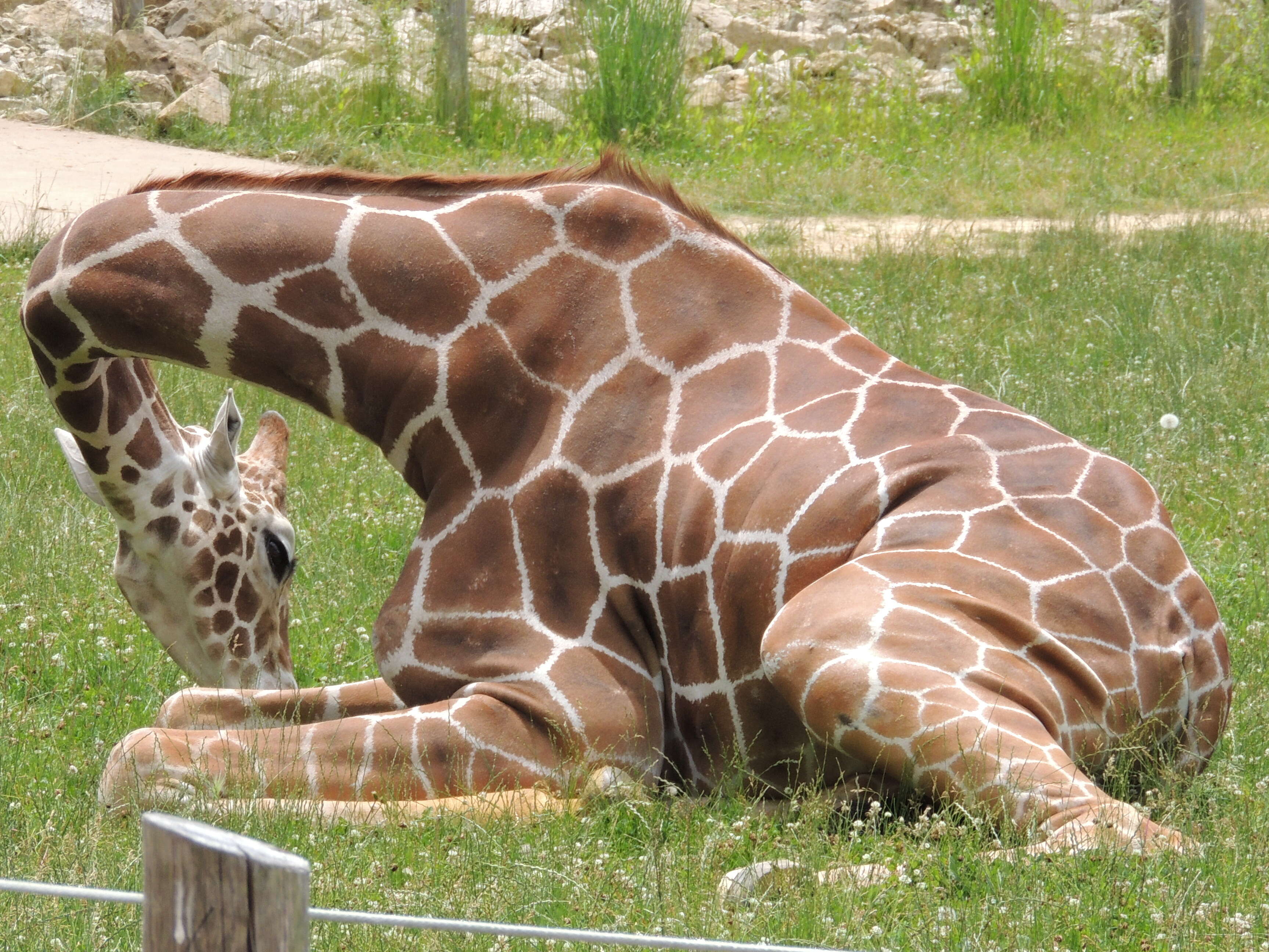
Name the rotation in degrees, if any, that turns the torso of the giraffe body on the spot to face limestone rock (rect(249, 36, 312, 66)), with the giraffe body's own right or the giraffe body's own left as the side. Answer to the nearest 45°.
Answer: approximately 90° to the giraffe body's own right

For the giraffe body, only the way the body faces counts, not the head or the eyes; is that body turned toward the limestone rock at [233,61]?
no

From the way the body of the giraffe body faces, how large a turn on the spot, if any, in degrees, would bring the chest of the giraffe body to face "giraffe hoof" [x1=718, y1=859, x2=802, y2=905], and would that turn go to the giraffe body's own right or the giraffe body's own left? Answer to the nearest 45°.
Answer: approximately 90° to the giraffe body's own left

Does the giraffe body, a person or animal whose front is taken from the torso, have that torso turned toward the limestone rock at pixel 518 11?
no

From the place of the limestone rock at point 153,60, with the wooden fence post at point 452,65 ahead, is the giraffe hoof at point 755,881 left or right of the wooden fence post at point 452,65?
right

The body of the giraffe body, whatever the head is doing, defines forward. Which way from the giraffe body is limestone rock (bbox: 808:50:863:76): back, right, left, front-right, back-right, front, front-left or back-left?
right

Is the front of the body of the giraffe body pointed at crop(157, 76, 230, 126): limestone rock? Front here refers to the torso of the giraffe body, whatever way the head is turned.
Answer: no

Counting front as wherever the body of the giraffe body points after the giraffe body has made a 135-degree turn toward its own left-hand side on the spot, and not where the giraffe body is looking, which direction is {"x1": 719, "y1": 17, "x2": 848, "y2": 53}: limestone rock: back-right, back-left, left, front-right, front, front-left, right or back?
back-left

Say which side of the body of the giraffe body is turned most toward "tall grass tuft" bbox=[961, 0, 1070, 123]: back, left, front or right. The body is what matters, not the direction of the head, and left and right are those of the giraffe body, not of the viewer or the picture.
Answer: right

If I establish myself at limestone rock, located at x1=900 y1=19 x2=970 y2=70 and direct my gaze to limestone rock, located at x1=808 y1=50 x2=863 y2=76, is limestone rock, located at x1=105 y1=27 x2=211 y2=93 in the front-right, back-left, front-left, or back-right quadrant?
front-right

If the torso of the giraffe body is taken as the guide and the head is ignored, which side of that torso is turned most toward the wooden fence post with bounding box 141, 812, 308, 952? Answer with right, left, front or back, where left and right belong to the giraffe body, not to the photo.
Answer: left

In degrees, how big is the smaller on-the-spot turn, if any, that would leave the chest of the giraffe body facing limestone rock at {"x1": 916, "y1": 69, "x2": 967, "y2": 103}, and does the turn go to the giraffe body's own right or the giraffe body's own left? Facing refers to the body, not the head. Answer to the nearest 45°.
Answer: approximately 90° to the giraffe body's own right

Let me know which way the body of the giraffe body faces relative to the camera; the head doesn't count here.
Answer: to the viewer's left

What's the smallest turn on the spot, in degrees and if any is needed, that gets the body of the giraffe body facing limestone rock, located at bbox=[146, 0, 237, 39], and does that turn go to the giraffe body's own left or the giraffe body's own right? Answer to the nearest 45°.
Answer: approximately 90° to the giraffe body's own right

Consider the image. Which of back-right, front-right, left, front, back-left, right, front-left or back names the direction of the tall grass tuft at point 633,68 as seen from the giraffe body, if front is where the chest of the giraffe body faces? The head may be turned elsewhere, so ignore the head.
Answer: right
